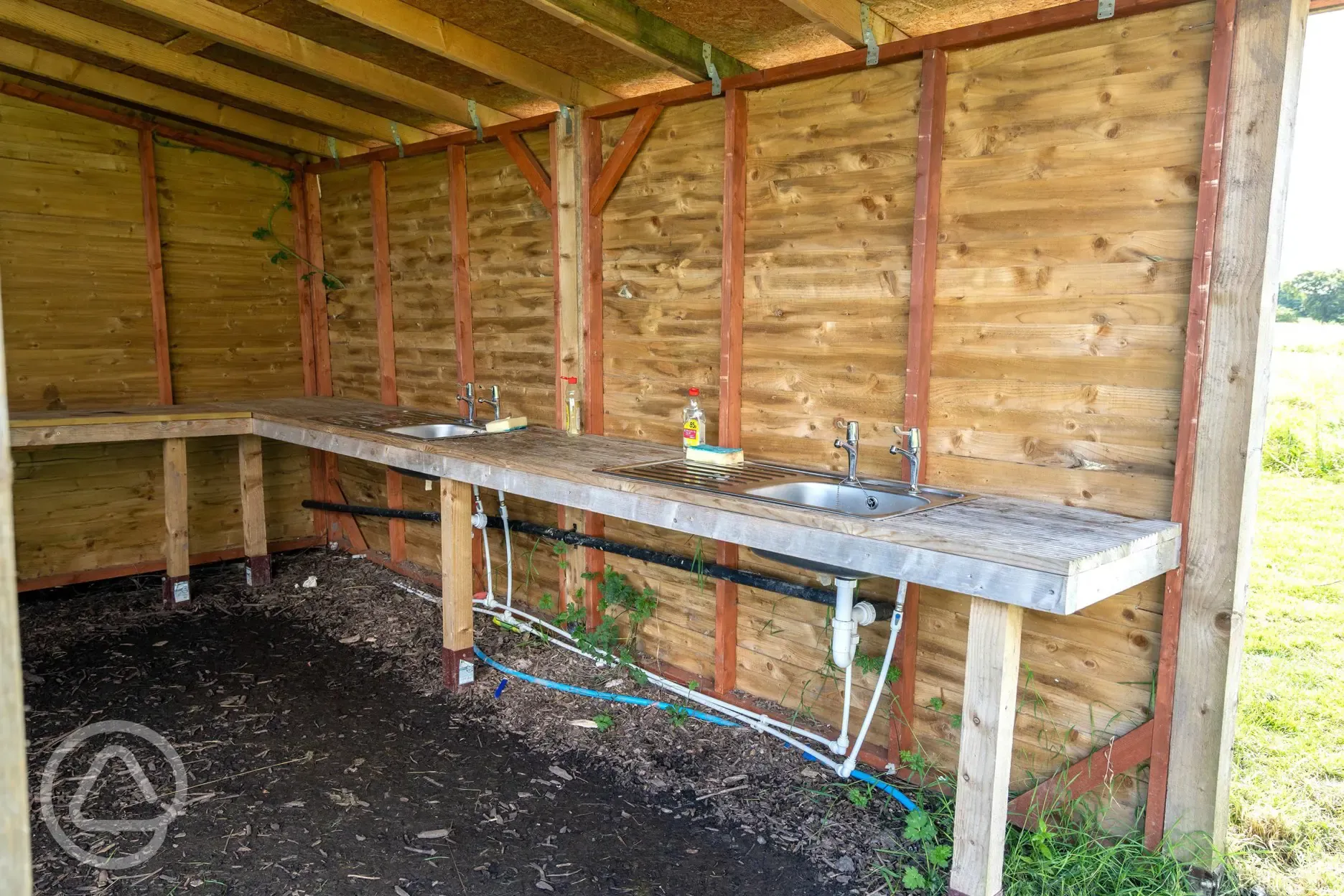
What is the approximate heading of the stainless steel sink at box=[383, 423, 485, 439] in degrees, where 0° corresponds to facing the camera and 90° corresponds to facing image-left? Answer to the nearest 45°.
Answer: approximately 45°

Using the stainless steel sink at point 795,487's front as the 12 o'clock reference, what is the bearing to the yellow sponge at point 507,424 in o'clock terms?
The yellow sponge is roughly at 3 o'clock from the stainless steel sink.

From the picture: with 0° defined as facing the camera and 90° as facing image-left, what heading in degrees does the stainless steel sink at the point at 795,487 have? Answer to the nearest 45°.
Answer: approximately 45°

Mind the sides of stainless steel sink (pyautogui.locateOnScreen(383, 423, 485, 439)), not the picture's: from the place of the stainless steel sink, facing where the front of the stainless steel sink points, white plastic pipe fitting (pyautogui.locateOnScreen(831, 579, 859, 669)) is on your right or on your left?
on your left

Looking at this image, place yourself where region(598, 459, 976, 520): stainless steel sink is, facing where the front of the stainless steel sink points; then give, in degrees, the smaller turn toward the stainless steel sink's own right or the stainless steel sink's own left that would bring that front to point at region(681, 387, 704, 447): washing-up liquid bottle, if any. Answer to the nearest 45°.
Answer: approximately 90° to the stainless steel sink's own right

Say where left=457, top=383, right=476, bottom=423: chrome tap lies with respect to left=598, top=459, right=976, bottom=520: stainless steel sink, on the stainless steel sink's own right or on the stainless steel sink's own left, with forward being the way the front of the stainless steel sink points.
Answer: on the stainless steel sink's own right
